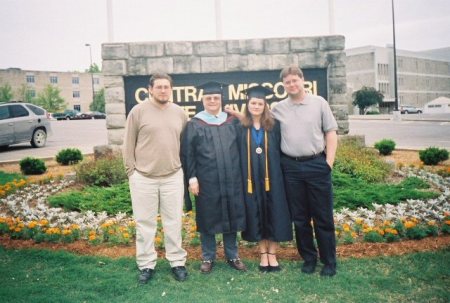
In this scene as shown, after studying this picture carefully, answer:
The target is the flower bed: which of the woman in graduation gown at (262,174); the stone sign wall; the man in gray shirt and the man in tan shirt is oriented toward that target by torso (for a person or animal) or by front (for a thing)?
the stone sign wall

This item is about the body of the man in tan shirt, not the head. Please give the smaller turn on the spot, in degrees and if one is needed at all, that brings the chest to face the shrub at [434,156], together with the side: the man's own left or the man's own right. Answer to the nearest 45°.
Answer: approximately 135° to the man's own left

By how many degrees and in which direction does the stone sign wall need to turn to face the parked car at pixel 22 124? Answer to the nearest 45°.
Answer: approximately 135° to its right

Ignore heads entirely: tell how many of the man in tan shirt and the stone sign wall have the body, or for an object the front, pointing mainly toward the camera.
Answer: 2

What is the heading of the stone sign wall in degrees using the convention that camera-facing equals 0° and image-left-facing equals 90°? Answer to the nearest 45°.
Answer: approximately 0°

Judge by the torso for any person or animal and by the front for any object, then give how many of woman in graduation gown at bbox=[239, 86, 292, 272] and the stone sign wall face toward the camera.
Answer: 2
